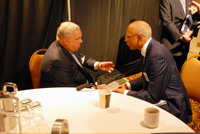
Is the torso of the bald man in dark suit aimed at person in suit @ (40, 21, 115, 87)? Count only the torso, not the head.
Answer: yes

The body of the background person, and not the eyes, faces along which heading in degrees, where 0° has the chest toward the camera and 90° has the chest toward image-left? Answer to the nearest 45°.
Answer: approximately 315°

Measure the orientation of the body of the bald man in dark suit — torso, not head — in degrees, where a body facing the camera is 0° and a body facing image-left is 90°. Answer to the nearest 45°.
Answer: approximately 90°

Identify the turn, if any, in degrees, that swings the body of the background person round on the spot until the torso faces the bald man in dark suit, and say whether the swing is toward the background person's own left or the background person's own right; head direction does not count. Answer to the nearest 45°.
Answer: approximately 45° to the background person's own right

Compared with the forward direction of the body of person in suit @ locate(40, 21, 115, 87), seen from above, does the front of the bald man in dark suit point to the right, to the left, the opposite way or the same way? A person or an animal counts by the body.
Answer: the opposite way

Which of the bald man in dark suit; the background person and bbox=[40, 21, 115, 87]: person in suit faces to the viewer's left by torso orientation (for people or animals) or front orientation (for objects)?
the bald man in dark suit

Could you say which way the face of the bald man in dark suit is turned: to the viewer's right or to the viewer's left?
to the viewer's left

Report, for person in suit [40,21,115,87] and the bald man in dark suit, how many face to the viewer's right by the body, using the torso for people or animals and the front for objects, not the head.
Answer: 1

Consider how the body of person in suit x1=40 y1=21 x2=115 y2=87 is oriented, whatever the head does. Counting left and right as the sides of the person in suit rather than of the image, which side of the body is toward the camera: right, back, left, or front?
right

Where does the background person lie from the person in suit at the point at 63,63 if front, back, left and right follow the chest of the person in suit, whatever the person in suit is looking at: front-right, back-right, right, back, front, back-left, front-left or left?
front-left
